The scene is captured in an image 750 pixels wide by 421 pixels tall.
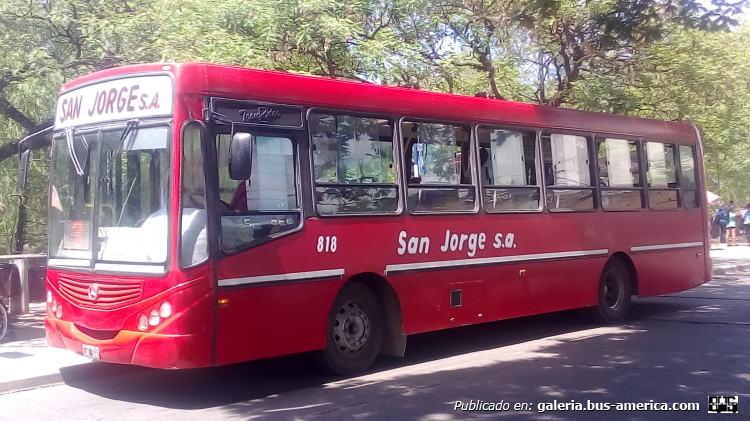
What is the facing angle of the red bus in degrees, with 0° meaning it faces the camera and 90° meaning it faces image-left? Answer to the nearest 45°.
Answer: approximately 45°
